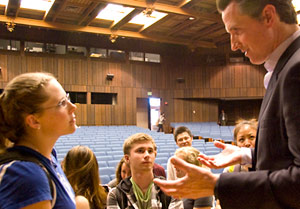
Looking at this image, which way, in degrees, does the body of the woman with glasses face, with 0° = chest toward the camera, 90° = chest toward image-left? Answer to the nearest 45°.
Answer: approximately 270°

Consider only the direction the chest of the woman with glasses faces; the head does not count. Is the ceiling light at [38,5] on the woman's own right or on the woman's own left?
on the woman's own left

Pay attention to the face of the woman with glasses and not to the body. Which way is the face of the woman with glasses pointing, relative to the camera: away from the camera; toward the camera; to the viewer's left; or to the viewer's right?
to the viewer's right

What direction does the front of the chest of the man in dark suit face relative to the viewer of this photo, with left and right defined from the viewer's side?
facing to the left of the viewer

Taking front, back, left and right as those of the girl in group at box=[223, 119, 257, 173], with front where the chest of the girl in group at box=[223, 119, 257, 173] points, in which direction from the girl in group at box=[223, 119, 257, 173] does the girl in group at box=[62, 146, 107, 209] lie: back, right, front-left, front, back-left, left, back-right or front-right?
front-right

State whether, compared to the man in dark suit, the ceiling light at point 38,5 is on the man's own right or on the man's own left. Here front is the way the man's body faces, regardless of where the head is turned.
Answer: on the man's own right

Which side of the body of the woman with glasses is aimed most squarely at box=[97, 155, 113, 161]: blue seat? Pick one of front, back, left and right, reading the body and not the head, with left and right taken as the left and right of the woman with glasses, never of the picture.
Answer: left

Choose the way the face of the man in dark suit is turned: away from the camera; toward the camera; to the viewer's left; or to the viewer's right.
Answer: to the viewer's left
